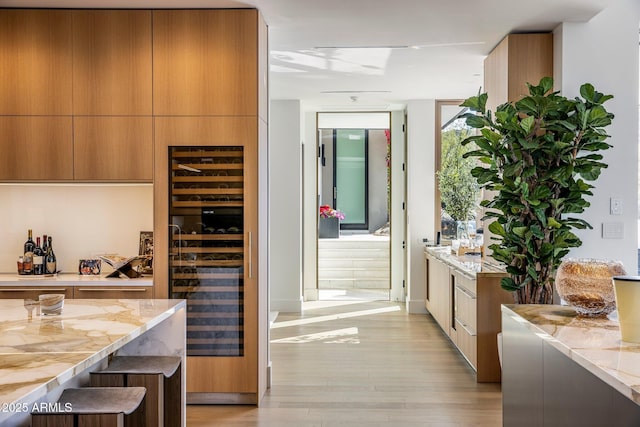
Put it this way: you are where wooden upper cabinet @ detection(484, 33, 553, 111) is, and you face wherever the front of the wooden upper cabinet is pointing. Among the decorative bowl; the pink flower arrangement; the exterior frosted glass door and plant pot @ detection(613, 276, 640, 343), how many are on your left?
2

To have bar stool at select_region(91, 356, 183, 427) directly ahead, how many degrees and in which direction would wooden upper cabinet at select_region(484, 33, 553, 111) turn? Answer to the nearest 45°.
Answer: approximately 45° to its left

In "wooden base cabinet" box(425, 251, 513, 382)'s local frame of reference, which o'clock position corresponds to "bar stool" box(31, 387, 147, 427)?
The bar stool is roughly at 10 o'clock from the wooden base cabinet.

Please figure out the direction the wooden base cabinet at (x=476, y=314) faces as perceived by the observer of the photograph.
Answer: facing to the left of the viewer

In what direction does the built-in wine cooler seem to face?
toward the camera

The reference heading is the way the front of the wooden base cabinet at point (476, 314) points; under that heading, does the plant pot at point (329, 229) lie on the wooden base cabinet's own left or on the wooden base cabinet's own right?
on the wooden base cabinet's own right

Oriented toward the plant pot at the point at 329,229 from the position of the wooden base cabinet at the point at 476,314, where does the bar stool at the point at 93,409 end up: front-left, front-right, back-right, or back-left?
back-left

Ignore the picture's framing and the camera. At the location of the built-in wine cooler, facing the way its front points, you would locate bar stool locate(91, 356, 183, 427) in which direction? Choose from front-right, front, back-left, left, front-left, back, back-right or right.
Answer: front

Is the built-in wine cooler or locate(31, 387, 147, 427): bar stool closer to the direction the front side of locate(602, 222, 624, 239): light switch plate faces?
the bar stool

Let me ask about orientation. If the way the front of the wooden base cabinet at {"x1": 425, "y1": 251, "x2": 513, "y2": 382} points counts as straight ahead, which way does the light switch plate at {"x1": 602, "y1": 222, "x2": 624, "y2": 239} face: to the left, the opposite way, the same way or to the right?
to the left

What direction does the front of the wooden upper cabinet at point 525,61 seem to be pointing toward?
to the viewer's left

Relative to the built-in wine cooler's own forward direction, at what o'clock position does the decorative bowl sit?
The decorative bowl is roughly at 11 o'clock from the built-in wine cooler.

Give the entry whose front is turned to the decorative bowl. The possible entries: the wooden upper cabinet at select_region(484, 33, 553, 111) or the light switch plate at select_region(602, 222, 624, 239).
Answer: the light switch plate
